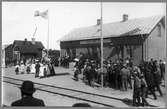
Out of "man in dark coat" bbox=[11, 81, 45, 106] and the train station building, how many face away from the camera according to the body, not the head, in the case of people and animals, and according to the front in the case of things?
1

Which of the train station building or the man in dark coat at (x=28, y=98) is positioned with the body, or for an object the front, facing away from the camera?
the man in dark coat

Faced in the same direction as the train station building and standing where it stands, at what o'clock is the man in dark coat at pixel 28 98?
The man in dark coat is roughly at 11 o'clock from the train station building.

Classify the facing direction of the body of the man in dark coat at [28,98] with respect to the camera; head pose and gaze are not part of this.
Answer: away from the camera
